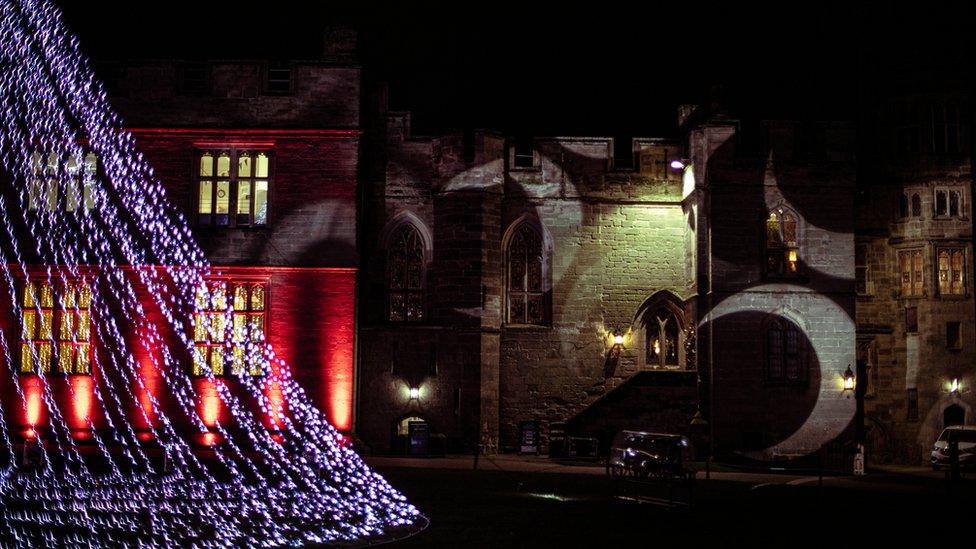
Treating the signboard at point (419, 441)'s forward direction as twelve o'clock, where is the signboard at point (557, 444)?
the signboard at point (557, 444) is roughly at 9 o'clock from the signboard at point (419, 441).

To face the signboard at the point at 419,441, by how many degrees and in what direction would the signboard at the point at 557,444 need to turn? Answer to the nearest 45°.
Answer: approximately 90° to its right

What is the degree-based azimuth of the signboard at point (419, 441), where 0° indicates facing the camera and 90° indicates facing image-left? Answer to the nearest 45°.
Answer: approximately 0°

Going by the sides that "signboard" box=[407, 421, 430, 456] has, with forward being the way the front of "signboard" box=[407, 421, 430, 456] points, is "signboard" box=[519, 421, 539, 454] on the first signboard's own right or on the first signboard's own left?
on the first signboard's own left

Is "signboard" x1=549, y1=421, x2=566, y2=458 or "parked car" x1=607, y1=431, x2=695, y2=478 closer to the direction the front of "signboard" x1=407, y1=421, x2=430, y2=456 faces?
the parked car

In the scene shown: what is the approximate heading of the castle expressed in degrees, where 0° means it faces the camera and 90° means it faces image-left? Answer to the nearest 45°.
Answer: approximately 0°

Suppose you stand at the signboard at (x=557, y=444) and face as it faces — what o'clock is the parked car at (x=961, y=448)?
The parked car is roughly at 9 o'clock from the signboard.
